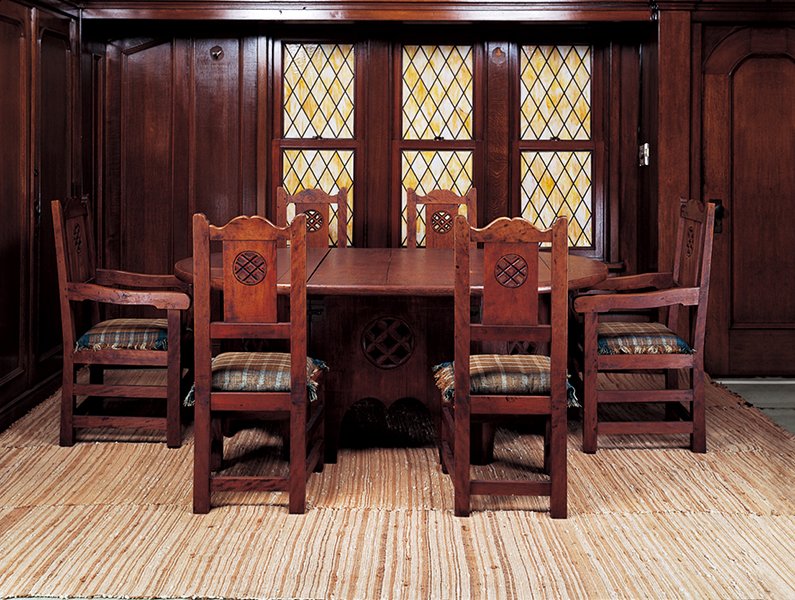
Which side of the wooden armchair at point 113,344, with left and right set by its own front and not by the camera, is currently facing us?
right

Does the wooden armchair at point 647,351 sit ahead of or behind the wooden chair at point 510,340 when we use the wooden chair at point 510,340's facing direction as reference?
ahead

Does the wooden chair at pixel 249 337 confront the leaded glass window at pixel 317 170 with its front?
yes

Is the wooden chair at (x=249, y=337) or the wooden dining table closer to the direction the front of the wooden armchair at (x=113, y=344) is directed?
the wooden dining table

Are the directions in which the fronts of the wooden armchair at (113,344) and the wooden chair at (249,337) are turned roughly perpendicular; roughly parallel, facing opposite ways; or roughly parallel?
roughly perpendicular

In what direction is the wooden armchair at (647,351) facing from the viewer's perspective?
to the viewer's left

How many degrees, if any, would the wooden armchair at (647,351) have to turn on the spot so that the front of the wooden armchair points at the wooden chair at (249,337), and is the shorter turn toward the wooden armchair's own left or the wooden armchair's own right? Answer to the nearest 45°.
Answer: approximately 45° to the wooden armchair's own left

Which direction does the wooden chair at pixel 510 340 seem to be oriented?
away from the camera

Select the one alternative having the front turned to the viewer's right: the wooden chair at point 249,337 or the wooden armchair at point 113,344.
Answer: the wooden armchair

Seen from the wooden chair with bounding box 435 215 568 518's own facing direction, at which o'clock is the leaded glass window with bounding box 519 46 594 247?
The leaded glass window is roughly at 12 o'clock from the wooden chair.

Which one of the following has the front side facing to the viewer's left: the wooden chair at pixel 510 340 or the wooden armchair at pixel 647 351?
the wooden armchair

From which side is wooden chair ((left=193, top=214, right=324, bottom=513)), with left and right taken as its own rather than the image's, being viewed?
back
